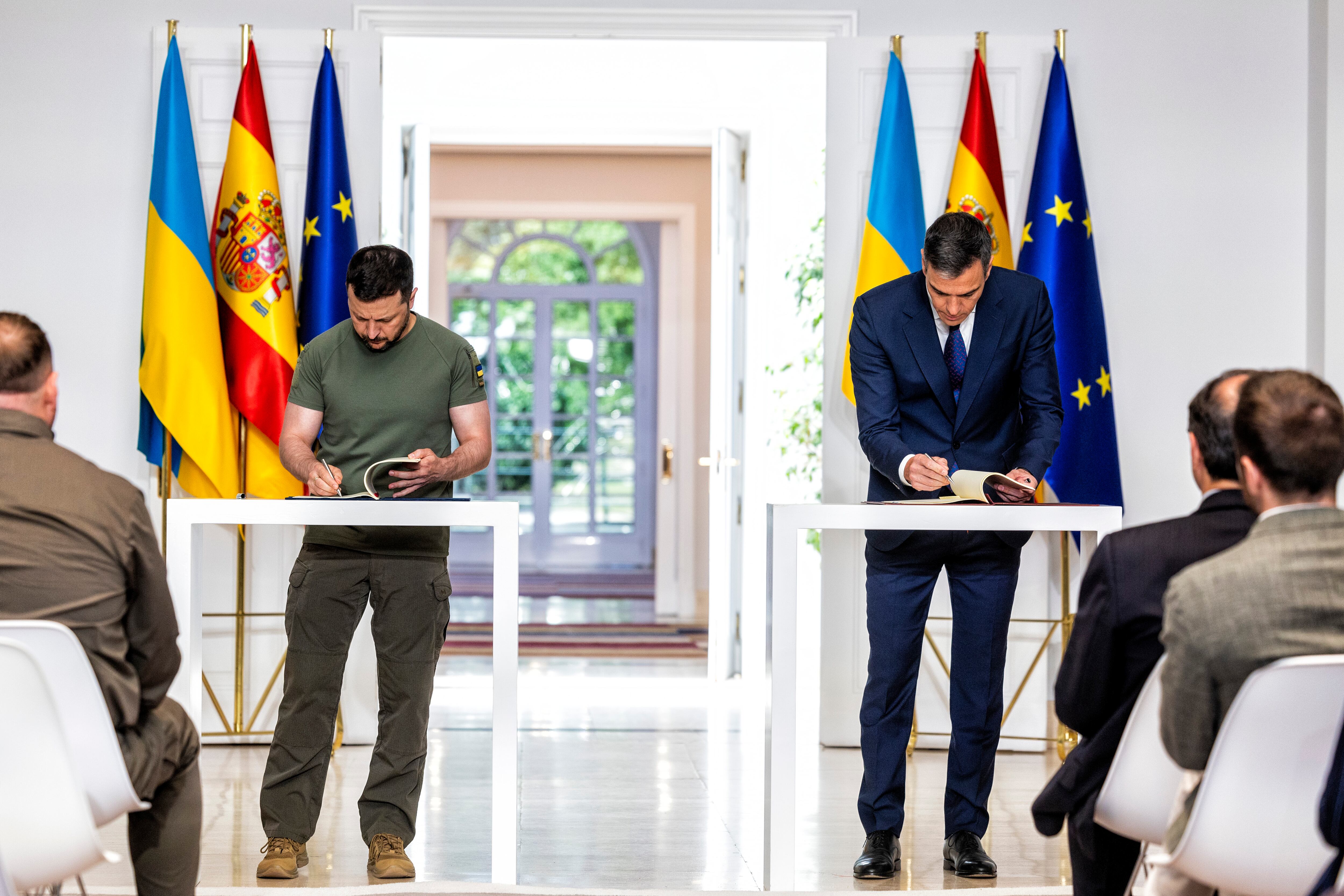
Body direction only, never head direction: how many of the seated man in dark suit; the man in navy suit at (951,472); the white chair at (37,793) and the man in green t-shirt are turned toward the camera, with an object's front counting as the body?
2

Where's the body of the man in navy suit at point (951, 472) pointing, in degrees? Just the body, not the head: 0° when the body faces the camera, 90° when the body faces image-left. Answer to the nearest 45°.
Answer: approximately 0°

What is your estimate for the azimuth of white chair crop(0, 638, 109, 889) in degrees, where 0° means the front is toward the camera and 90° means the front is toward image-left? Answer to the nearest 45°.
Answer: approximately 225°

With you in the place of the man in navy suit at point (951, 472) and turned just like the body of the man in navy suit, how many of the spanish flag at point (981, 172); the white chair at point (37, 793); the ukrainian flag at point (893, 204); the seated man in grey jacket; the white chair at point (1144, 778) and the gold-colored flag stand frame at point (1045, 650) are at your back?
3

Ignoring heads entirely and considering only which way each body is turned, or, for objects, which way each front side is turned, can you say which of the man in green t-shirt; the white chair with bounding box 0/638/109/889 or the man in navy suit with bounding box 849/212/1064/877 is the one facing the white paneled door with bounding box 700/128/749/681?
the white chair

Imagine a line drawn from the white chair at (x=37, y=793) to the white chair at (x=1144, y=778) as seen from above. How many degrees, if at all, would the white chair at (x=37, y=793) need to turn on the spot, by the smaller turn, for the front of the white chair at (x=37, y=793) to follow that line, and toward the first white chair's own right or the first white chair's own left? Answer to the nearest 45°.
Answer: approximately 90° to the first white chair's own right

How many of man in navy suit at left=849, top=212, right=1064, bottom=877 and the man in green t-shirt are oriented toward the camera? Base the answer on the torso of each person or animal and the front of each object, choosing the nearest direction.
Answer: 2

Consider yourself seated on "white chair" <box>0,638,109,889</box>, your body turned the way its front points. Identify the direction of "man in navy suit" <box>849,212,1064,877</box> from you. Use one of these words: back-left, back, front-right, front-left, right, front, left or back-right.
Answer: front-right

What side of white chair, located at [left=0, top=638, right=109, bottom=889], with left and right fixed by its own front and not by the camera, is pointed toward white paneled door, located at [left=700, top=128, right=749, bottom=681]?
front

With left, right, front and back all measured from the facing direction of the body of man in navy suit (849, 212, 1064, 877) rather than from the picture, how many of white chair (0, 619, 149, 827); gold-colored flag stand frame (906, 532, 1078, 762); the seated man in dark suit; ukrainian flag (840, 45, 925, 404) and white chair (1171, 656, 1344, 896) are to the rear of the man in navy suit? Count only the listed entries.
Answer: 2

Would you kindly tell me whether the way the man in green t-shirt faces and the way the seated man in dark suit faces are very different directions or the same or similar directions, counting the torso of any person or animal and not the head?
very different directions

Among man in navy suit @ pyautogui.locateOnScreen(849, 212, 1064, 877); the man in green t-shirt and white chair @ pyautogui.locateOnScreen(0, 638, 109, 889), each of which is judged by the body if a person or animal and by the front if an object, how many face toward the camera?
2

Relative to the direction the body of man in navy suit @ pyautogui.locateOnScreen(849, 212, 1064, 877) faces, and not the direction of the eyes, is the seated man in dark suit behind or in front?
in front

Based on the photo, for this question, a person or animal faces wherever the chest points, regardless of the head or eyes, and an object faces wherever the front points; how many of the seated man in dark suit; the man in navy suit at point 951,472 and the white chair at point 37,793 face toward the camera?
1
